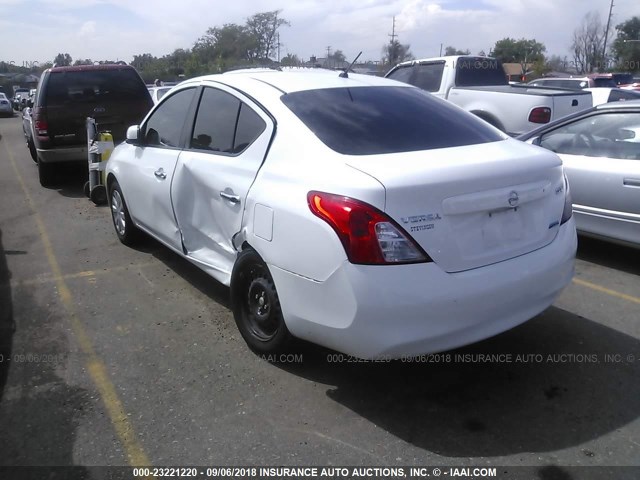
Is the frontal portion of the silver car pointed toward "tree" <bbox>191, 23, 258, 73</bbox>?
yes

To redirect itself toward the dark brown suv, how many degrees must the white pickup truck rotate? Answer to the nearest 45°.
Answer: approximately 45° to its left

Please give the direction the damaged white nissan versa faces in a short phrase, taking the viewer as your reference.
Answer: facing away from the viewer and to the left of the viewer

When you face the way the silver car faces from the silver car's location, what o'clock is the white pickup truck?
The white pickup truck is roughly at 1 o'clock from the silver car.

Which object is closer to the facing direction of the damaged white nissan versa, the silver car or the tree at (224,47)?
the tree

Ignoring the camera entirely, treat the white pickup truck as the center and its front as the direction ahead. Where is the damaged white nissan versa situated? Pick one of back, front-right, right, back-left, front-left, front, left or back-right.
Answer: back-left

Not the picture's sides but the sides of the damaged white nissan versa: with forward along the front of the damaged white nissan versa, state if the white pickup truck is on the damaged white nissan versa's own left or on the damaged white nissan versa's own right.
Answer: on the damaged white nissan versa's own right

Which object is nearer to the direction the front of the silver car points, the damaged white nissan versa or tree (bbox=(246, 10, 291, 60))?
the tree

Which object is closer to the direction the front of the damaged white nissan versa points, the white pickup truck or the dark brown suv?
the dark brown suv
